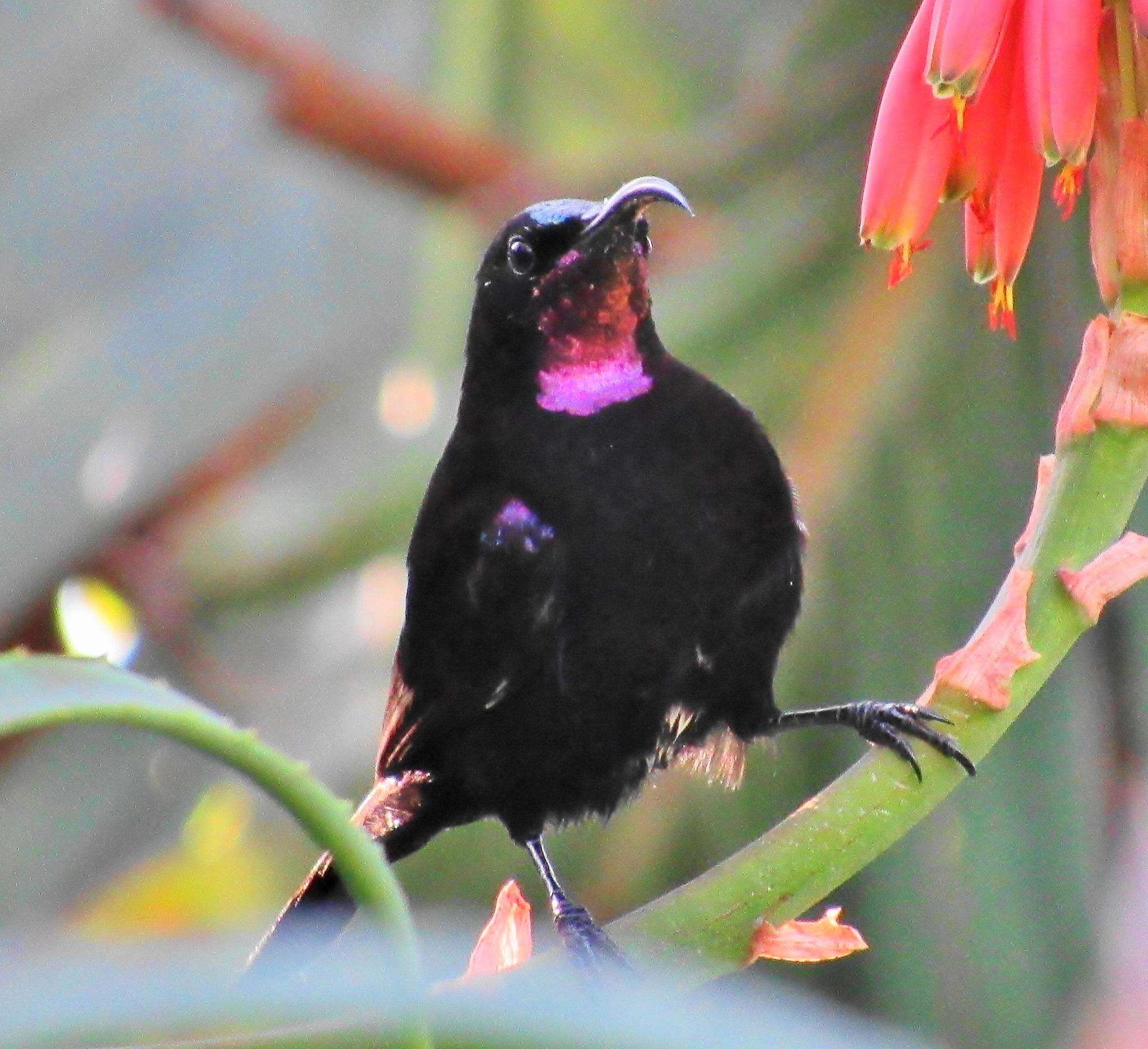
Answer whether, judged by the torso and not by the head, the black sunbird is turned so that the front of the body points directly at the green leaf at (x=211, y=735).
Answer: no

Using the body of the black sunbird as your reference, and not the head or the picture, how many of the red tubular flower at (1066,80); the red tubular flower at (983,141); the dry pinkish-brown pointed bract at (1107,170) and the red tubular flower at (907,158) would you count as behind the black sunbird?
0

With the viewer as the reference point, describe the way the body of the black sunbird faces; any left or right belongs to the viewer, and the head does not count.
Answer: facing the viewer and to the right of the viewer

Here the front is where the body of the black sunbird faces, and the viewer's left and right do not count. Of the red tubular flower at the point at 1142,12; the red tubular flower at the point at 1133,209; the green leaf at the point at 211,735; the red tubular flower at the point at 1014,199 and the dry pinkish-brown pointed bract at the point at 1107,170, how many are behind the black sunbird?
0

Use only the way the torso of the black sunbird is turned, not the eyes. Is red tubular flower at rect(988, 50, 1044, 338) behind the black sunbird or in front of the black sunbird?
in front

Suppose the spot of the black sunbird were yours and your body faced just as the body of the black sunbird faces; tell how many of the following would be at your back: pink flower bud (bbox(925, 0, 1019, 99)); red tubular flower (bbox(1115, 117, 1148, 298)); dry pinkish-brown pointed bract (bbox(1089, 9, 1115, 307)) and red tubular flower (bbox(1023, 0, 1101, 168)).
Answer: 0

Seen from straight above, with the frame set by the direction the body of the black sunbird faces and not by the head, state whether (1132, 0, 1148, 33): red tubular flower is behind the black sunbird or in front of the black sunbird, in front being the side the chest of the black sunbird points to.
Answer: in front

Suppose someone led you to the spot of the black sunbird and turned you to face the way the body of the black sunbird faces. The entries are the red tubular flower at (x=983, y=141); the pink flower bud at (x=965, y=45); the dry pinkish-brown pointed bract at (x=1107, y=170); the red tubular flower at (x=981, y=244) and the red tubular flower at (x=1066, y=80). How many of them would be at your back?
0

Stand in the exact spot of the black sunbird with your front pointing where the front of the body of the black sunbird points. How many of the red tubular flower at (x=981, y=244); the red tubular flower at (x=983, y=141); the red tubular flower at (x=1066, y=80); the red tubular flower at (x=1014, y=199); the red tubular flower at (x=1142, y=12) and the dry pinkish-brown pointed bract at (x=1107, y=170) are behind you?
0

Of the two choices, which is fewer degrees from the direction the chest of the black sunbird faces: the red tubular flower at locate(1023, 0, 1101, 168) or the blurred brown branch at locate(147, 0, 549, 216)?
the red tubular flower

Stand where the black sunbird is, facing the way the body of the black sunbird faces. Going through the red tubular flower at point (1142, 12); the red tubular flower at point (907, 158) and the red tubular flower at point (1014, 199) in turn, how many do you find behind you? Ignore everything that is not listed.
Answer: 0

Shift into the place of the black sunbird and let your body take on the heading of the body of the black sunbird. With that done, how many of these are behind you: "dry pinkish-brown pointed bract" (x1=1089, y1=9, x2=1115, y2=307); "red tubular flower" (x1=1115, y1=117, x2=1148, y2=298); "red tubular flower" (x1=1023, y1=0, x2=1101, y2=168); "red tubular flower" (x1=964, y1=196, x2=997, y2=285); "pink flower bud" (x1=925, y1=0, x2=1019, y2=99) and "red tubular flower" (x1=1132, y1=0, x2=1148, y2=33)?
0
